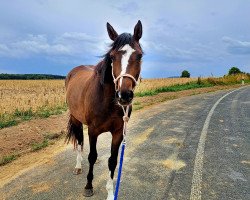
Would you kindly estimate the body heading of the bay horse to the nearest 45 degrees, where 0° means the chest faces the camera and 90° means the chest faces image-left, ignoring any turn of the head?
approximately 315°
